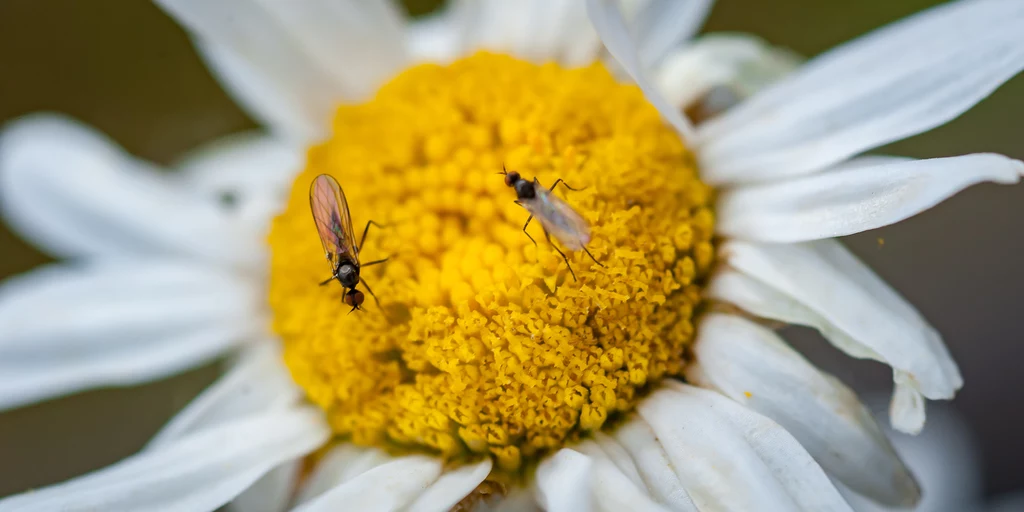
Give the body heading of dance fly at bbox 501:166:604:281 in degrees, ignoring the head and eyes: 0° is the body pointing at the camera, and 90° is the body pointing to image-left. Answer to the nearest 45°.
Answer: approximately 135°

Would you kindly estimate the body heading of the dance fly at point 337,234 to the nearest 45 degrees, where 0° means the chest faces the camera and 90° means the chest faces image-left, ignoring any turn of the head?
approximately 0°

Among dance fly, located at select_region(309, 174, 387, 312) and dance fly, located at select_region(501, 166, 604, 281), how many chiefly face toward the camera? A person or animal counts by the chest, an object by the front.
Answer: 1

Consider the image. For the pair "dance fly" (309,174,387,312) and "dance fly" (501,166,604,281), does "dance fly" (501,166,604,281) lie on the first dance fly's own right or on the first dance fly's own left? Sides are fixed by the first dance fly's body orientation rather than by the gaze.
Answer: on the first dance fly's own left
